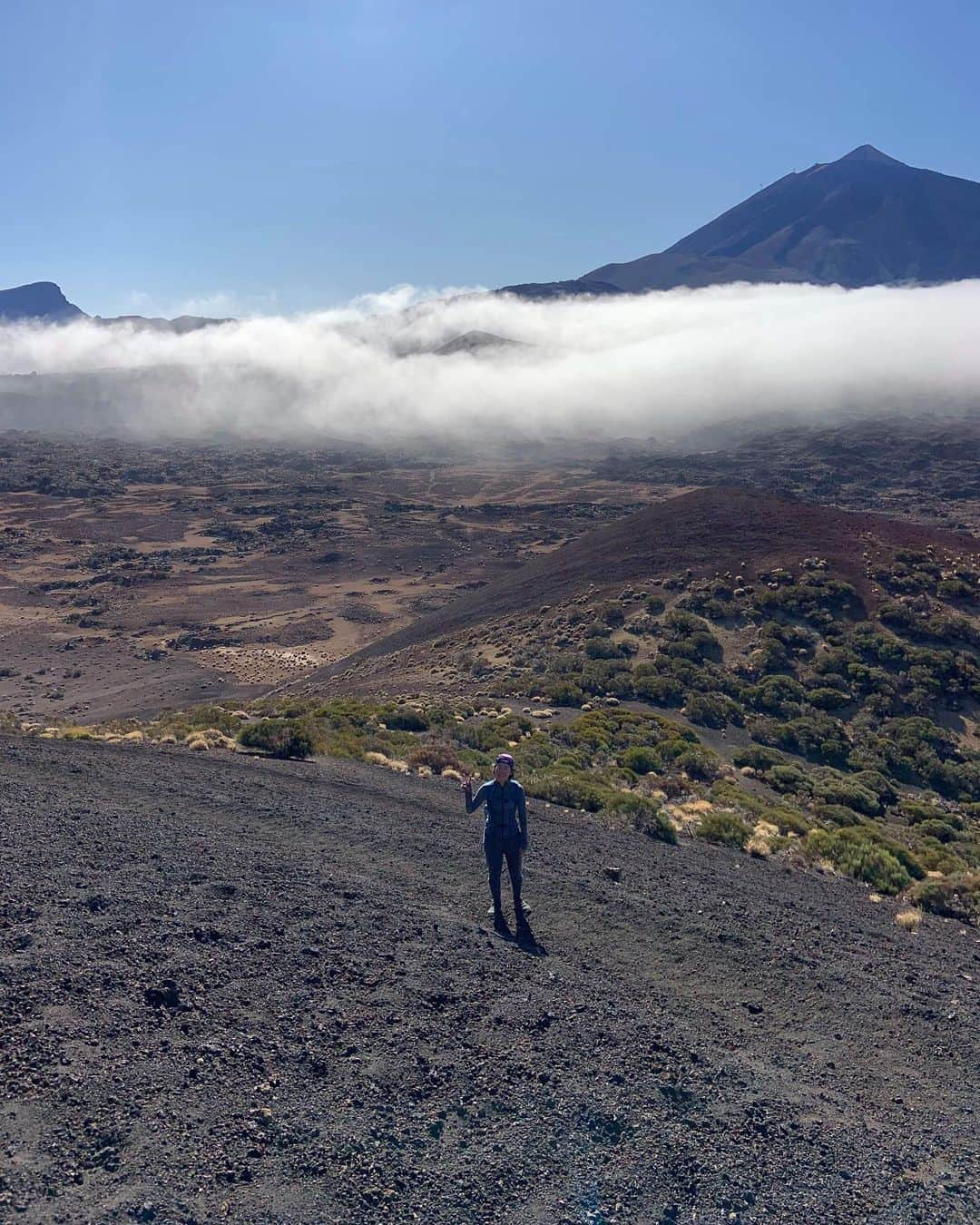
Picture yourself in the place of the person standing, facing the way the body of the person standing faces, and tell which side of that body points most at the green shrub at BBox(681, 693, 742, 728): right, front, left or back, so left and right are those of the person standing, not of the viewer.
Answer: back

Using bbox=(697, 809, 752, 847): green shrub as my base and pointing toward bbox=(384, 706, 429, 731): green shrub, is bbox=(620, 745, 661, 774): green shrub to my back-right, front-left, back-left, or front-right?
front-right

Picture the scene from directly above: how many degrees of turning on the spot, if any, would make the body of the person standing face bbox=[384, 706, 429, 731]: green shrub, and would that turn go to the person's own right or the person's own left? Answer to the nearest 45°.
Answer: approximately 180°

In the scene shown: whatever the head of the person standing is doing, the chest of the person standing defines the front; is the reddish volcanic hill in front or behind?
behind

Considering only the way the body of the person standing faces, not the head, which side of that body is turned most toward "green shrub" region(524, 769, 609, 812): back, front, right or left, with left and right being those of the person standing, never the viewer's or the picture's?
back

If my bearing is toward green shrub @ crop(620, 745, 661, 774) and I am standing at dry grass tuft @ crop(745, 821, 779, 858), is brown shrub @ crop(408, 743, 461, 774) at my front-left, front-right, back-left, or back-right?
front-left

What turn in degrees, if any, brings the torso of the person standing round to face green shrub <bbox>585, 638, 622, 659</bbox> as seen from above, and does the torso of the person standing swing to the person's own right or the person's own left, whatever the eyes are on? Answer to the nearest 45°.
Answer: approximately 180°

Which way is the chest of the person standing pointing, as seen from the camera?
toward the camera

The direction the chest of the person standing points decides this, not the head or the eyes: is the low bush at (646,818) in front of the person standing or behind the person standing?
behind
